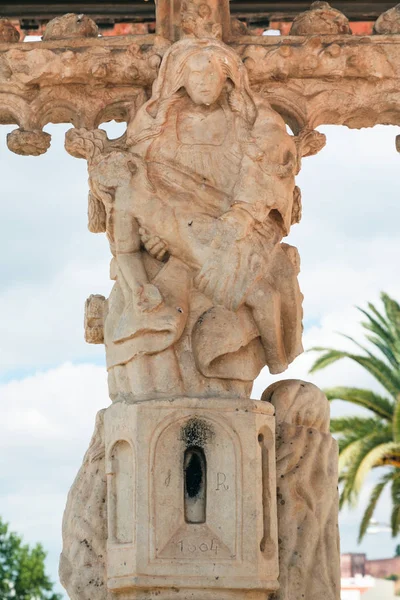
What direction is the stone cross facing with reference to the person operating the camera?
facing the viewer

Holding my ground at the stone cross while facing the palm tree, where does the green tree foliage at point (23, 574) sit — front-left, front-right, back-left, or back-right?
front-left

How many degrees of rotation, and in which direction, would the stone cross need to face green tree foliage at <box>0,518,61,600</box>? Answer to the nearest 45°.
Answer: approximately 180°

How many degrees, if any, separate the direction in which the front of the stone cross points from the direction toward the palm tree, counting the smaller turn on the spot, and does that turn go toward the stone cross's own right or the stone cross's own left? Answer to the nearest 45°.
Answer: approximately 180°
